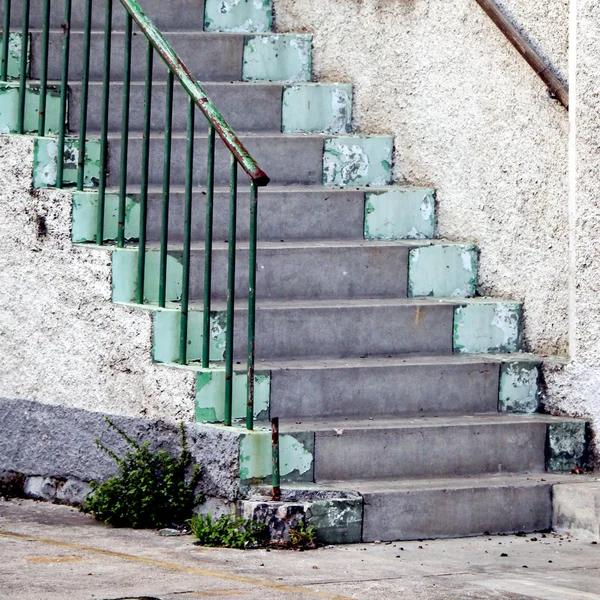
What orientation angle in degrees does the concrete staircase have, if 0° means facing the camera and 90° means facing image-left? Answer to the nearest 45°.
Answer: approximately 315°
